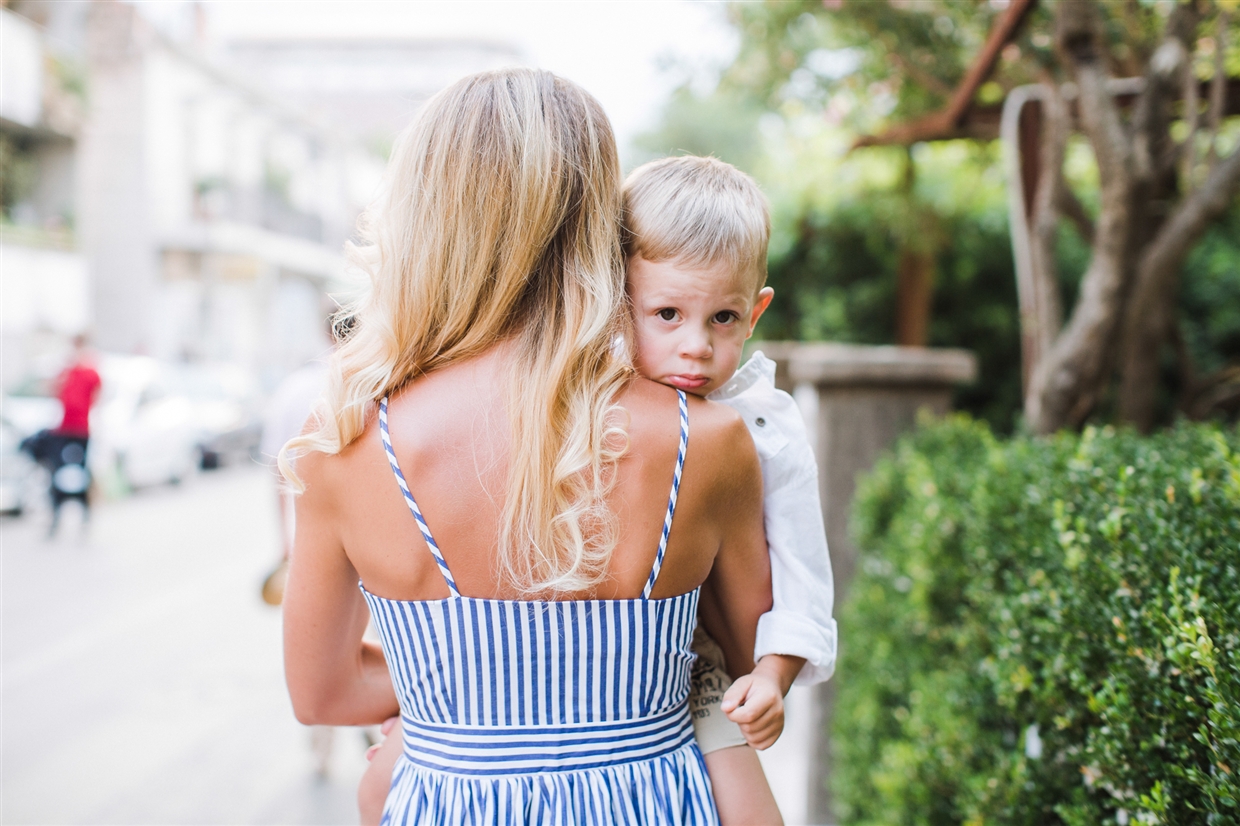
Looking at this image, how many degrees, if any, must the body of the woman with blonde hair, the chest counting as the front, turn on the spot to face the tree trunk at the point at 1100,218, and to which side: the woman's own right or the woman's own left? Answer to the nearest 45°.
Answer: approximately 45° to the woman's own right

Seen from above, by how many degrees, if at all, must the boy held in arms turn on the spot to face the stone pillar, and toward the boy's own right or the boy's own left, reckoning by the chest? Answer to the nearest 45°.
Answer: approximately 180°

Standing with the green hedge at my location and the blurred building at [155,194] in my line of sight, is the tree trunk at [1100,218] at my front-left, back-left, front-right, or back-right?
front-right

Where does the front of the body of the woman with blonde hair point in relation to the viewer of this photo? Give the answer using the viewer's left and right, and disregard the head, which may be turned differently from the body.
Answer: facing away from the viewer

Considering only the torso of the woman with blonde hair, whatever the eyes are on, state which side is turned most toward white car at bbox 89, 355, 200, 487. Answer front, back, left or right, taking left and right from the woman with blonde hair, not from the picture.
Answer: front

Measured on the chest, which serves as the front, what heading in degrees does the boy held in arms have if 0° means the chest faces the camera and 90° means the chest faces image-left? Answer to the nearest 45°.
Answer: approximately 0°

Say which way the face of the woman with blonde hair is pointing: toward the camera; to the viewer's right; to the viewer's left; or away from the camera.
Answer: away from the camera
